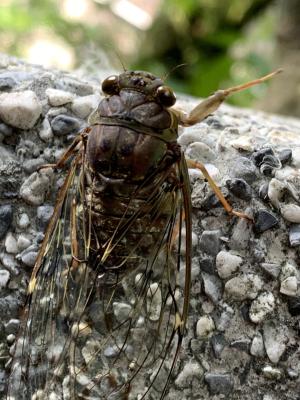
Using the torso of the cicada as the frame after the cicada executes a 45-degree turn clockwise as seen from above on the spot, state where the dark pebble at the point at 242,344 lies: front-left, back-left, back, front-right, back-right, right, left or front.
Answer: front-right

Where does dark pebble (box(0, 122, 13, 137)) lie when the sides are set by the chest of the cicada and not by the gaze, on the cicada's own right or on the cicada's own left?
on the cicada's own left

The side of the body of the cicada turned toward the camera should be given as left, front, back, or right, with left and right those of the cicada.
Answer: back
